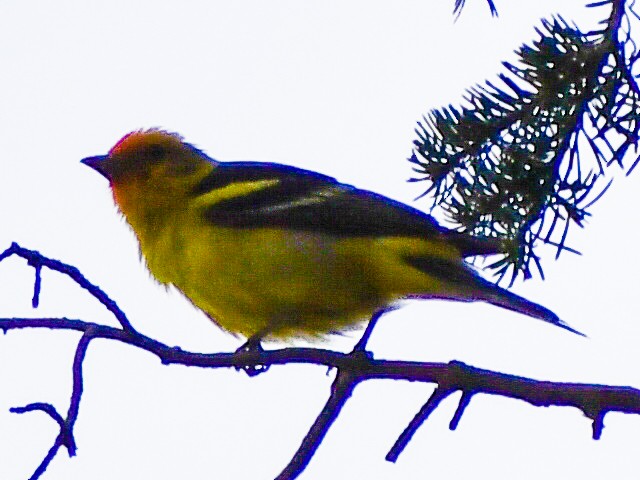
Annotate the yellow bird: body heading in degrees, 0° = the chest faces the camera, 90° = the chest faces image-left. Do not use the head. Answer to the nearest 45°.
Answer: approximately 90°
